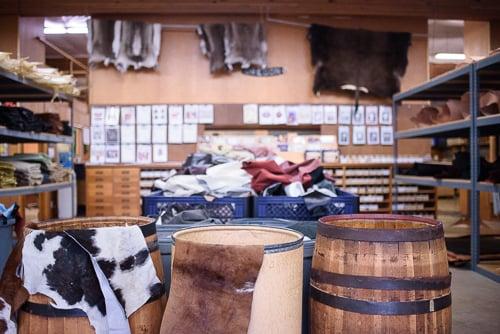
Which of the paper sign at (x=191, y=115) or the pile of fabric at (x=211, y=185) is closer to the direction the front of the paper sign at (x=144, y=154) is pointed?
the pile of fabric

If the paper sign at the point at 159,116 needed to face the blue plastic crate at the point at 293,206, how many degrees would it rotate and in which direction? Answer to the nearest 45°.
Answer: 0° — it already faces it

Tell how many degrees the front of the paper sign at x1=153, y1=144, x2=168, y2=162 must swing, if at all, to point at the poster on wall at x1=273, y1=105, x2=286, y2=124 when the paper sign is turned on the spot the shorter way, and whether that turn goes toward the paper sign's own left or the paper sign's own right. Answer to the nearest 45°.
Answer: approximately 90° to the paper sign's own left

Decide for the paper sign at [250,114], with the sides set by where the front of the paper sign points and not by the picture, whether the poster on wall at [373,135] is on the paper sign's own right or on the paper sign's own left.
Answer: on the paper sign's own left

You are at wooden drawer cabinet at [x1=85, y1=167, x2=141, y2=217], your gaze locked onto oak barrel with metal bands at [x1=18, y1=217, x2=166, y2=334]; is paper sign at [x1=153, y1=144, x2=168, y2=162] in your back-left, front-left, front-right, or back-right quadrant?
back-left

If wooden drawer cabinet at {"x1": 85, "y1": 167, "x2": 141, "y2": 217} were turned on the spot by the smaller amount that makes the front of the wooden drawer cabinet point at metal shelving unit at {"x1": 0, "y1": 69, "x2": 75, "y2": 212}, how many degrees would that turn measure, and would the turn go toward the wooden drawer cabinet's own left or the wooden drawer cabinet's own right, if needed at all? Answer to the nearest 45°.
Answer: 0° — it already faces it

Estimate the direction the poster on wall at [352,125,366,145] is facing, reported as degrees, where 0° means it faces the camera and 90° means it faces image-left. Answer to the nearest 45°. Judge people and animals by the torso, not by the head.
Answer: approximately 0°

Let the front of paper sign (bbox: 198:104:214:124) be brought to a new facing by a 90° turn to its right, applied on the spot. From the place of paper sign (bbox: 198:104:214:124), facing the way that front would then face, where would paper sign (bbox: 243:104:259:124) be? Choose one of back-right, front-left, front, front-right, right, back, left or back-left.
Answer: back

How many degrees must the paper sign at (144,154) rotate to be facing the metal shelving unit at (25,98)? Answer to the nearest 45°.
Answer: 0° — it already faces it

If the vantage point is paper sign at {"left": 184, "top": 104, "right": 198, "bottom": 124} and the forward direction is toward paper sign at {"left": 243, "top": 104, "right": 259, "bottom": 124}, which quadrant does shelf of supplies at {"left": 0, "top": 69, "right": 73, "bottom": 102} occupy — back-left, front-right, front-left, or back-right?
back-right

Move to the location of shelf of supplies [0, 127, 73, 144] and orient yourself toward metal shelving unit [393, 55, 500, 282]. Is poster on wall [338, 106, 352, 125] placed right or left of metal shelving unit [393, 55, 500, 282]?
left
